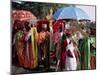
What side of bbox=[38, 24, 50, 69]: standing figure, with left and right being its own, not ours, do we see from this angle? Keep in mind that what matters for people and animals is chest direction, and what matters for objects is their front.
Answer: front
